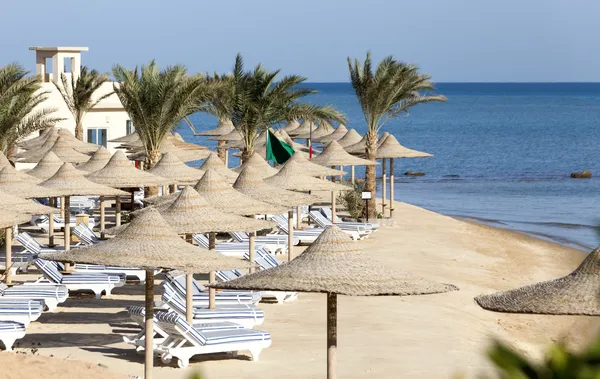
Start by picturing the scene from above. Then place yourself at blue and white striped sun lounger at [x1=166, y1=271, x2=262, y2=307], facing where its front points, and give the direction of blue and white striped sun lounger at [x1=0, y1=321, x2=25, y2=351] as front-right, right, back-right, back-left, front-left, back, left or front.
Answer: back-right

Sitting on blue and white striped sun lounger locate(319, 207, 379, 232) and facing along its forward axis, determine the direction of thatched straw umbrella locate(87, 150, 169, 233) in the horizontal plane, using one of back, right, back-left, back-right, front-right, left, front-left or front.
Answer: back-right

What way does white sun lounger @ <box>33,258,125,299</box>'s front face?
to the viewer's right

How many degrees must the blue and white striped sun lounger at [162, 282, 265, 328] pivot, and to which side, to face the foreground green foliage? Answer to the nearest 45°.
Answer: approximately 90° to its right

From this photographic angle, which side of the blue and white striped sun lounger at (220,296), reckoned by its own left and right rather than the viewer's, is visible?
right

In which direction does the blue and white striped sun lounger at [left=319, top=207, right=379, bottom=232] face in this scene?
to the viewer's right

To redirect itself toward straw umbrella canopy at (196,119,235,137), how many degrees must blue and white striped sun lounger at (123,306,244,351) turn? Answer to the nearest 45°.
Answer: approximately 90° to its left

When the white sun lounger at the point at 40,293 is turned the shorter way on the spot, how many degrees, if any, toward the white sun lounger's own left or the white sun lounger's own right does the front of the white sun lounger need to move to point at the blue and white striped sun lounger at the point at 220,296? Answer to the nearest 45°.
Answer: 0° — it already faces it

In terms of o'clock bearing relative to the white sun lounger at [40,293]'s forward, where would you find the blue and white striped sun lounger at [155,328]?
The blue and white striped sun lounger is roughly at 2 o'clock from the white sun lounger.

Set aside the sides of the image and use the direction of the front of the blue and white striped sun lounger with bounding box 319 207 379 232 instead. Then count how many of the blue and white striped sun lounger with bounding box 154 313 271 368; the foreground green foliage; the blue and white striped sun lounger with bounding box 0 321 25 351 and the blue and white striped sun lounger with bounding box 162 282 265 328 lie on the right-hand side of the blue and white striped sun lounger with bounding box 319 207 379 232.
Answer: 4

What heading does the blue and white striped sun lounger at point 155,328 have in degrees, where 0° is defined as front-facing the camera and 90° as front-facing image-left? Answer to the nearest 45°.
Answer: approximately 270°

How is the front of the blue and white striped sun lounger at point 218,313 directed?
to the viewer's right
